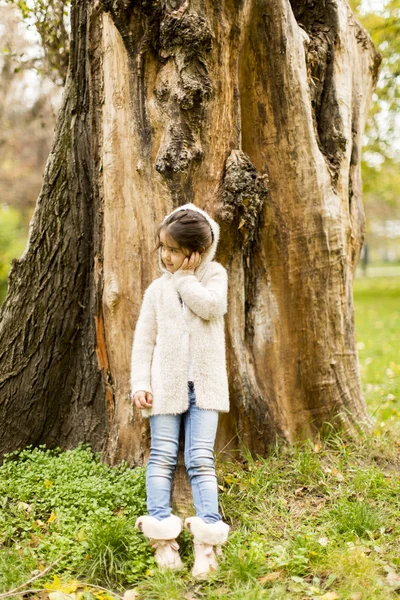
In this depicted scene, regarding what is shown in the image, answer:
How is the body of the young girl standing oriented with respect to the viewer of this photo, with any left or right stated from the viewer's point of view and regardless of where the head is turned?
facing the viewer

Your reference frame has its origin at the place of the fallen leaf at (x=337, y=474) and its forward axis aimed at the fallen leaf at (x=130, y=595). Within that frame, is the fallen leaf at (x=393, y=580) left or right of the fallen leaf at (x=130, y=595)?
left

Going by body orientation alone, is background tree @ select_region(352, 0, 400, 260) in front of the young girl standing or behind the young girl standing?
behind

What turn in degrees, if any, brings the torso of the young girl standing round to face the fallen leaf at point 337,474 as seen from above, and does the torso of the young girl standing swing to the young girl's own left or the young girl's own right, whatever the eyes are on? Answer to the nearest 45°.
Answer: approximately 135° to the young girl's own left

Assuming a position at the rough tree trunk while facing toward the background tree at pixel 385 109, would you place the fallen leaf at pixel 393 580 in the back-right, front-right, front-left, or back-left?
back-right

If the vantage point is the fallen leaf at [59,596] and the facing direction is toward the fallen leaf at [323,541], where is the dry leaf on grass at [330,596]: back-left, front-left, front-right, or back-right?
front-right

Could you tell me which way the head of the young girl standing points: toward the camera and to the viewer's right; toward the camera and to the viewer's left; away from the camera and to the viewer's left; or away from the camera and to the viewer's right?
toward the camera and to the viewer's left

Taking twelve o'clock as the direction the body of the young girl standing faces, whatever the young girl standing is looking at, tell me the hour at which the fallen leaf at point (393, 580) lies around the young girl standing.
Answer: The fallen leaf is roughly at 10 o'clock from the young girl standing.

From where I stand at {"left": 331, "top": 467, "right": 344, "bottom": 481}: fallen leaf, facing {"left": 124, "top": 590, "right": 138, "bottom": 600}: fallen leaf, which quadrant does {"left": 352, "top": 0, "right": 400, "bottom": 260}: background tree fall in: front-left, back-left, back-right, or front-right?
back-right
